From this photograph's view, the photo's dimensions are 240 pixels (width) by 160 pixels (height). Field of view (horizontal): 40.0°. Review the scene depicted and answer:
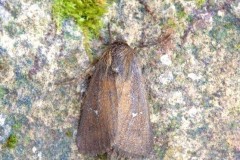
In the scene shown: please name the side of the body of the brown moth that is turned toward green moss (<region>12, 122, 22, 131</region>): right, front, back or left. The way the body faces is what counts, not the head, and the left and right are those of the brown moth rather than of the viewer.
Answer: left

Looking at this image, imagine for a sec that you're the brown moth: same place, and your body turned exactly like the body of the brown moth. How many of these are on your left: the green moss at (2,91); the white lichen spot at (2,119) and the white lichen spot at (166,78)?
2

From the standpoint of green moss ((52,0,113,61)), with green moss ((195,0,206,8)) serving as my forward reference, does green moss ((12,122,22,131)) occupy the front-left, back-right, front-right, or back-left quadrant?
back-right

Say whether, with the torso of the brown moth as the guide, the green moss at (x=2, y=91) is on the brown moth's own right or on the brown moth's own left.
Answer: on the brown moth's own left

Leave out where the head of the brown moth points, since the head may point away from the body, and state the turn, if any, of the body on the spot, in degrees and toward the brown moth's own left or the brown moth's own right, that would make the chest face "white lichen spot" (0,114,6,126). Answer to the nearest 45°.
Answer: approximately 90° to the brown moth's own left

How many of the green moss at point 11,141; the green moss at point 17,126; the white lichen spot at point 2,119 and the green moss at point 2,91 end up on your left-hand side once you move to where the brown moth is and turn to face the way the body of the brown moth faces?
4

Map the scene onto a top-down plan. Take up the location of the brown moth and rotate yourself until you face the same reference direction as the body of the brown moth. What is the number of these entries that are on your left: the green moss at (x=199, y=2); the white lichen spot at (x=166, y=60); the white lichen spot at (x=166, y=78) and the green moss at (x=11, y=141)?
1

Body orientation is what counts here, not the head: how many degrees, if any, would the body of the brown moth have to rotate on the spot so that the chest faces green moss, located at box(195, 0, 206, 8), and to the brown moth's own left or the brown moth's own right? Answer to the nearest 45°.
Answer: approximately 45° to the brown moth's own right

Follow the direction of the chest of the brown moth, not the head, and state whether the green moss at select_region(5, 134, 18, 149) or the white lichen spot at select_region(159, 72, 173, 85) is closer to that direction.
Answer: the white lichen spot

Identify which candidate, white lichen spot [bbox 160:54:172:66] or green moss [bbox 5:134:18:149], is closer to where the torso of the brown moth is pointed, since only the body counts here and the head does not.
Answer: the white lichen spot

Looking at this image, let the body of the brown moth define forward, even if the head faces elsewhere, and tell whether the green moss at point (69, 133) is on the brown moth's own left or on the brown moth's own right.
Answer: on the brown moth's own left

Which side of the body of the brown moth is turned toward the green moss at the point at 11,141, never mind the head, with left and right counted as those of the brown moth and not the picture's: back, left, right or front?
left

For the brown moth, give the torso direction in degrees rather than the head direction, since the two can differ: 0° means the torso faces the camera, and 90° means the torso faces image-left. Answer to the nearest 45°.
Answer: approximately 180°
